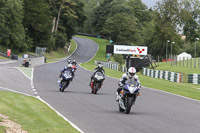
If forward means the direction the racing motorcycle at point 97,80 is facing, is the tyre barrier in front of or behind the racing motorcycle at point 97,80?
behind

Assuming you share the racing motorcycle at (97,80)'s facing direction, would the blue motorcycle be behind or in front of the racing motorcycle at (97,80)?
in front

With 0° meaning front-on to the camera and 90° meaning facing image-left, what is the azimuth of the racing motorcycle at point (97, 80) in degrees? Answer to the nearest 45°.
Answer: approximately 0°

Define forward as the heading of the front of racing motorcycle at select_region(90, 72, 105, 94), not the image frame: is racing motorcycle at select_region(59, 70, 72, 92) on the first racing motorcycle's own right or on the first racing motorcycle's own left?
on the first racing motorcycle's own right

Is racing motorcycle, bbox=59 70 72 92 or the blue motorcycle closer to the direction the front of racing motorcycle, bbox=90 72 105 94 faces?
the blue motorcycle
